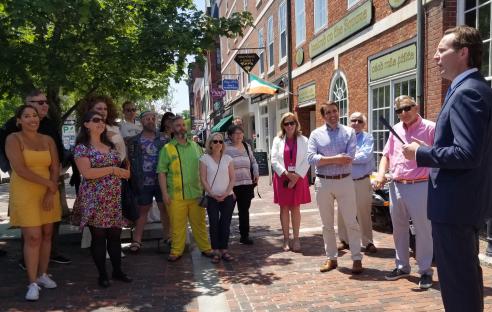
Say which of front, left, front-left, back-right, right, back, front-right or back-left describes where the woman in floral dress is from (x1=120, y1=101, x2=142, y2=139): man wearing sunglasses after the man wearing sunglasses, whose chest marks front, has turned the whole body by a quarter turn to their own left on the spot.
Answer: back-right

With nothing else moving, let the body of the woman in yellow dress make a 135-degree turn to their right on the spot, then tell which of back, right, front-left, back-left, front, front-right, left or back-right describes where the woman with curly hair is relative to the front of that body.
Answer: back-right

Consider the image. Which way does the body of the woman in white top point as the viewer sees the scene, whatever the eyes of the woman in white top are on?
toward the camera

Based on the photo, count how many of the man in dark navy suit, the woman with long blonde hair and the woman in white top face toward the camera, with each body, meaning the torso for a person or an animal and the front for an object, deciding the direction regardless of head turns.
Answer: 2

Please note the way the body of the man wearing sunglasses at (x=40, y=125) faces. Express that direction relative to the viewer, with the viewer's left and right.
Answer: facing the viewer and to the right of the viewer

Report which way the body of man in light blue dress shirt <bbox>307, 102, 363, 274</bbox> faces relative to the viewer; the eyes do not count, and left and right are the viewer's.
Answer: facing the viewer

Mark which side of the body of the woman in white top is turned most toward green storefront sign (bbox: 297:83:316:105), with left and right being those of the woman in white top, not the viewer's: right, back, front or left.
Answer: back

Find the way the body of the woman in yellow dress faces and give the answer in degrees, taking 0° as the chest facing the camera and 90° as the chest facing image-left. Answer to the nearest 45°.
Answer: approximately 315°

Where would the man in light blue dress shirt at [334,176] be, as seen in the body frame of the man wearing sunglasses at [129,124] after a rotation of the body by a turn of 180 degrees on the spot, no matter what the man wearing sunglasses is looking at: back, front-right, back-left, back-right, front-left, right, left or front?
back

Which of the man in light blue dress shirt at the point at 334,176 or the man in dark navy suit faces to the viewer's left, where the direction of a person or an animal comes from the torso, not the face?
the man in dark navy suit

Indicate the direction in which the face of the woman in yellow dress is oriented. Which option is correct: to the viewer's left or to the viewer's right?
to the viewer's right

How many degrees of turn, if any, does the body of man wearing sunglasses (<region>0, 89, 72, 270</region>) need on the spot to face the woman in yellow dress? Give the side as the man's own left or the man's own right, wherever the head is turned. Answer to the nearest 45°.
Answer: approximately 45° to the man's own right

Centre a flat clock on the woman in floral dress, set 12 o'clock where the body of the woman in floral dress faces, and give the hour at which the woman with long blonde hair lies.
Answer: The woman with long blonde hair is roughly at 10 o'clock from the woman in floral dress.

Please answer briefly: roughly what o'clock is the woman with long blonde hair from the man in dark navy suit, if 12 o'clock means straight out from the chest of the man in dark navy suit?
The woman with long blonde hair is roughly at 2 o'clock from the man in dark navy suit.

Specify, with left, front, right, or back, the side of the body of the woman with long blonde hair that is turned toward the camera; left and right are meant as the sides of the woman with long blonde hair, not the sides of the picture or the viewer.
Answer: front

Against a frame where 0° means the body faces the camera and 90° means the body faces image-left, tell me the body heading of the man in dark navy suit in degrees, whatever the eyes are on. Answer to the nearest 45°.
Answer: approximately 90°
